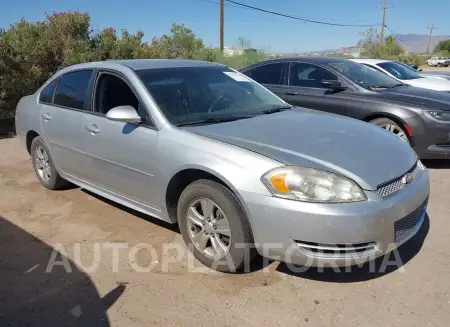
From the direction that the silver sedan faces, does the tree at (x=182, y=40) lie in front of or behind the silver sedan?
behind

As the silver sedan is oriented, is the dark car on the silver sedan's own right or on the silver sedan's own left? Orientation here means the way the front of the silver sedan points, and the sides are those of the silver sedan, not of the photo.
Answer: on the silver sedan's own left

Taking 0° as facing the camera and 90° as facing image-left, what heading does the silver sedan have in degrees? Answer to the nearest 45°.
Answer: approximately 315°

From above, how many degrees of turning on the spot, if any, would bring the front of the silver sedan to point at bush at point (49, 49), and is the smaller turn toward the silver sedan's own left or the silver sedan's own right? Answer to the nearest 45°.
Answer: approximately 180°
